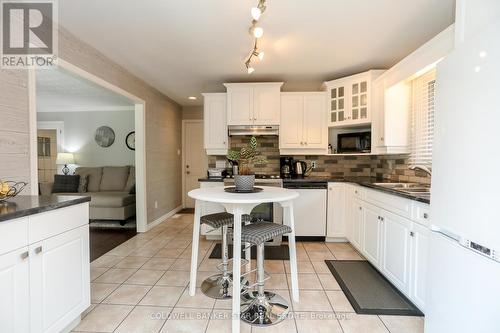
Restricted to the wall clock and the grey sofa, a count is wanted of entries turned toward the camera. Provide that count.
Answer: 2

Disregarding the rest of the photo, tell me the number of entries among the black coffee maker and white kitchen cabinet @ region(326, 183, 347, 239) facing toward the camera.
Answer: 2

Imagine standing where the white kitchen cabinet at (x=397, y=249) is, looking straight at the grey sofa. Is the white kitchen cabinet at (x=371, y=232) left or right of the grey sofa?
right

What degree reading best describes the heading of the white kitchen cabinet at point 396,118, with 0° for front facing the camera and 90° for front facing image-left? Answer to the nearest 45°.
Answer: approximately 45°

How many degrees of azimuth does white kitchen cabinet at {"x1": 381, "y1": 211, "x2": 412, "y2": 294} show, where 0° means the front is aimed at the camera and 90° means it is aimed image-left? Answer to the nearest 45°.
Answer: approximately 45°

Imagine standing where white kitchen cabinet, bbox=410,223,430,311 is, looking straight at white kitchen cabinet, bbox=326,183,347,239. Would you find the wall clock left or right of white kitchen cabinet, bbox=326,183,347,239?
left
